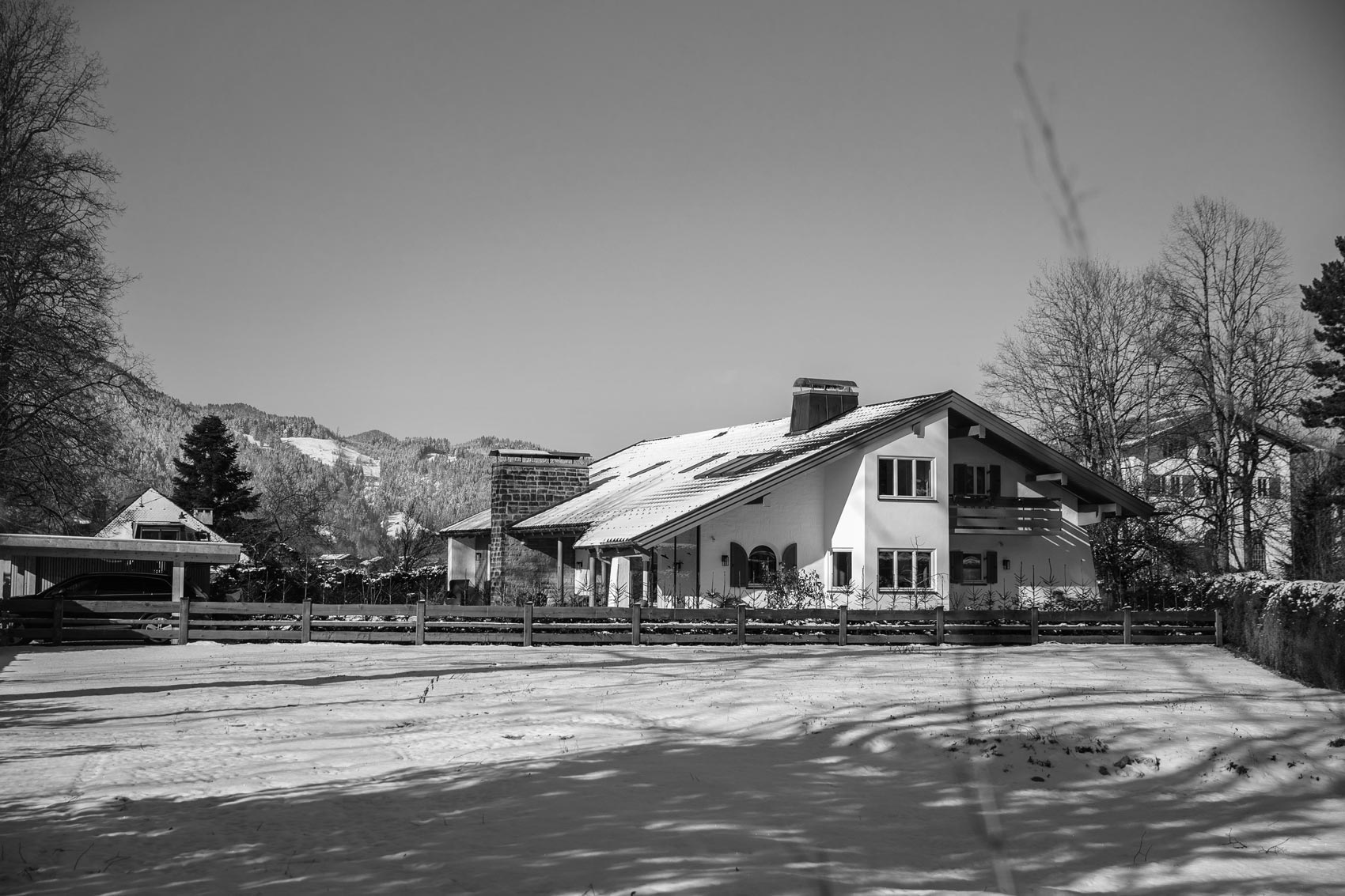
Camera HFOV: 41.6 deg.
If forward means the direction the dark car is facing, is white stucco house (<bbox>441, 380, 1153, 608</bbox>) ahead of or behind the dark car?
behind

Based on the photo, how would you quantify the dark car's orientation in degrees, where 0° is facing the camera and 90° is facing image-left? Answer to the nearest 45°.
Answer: approximately 90°

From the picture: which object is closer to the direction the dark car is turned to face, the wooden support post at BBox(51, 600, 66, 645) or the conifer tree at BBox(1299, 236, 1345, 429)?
the wooden support post

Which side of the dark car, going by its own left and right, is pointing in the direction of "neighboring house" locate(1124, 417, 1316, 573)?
back

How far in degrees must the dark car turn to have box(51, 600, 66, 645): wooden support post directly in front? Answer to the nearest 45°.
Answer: approximately 90° to its left
